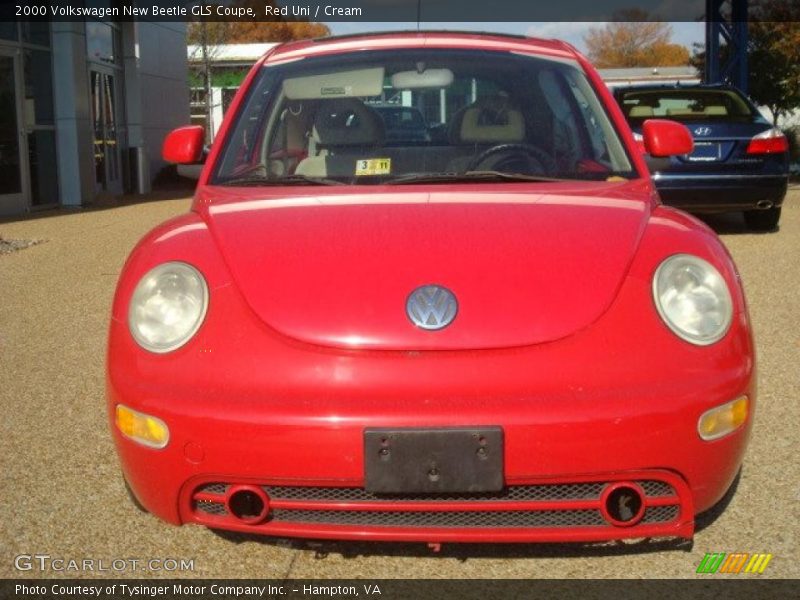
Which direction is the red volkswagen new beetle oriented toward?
toward the camera

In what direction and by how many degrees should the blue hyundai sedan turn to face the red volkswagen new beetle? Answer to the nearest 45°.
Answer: approximately 180°

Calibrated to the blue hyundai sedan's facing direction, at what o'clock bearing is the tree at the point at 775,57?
The tree is roughly at 12 o'clock from the blue hyundai sedan.

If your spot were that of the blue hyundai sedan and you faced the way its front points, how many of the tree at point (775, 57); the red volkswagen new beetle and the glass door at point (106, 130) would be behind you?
1

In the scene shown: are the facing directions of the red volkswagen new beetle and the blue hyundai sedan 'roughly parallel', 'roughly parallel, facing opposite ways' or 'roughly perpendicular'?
roughly parallel, facing opposite ways

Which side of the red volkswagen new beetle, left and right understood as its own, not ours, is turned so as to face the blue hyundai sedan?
back

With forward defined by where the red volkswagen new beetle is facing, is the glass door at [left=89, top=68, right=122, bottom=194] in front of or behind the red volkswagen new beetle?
behind

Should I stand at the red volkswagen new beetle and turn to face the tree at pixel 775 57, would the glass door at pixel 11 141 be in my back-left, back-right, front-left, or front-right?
front-left

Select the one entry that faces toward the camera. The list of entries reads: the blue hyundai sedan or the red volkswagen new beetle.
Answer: the red volkswagen new beetle

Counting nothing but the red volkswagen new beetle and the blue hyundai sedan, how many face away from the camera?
1

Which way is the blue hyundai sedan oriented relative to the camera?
away from the camera

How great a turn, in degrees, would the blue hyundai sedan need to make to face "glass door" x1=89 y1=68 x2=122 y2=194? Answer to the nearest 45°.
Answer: approximately 45° to its left

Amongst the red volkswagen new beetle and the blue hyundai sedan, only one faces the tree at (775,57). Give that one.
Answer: the blue hyundai sedan

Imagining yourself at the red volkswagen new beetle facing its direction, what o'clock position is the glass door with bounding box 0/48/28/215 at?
The glass door is roughly at 5 o'clock from the red volkswagen new beetle.
